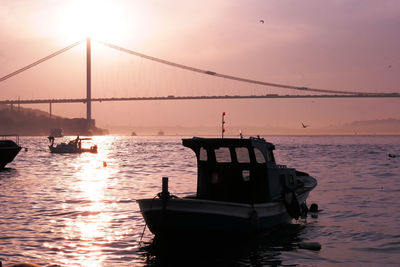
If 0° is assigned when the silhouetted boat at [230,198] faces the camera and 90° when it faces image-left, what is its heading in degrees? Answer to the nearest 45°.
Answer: approximately 225°
